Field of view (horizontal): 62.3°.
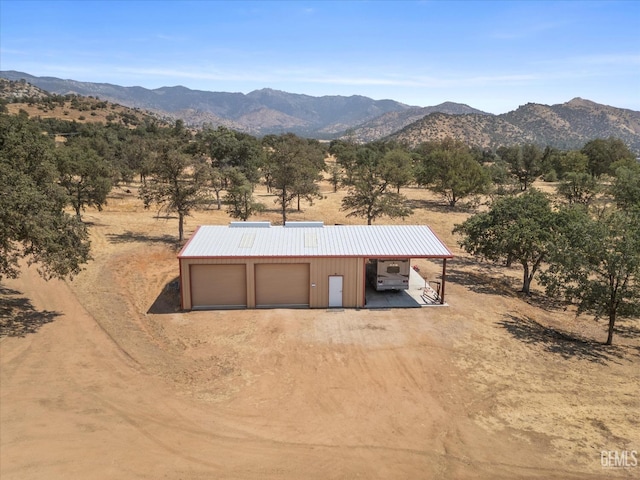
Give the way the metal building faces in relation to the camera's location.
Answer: facing the viewer
